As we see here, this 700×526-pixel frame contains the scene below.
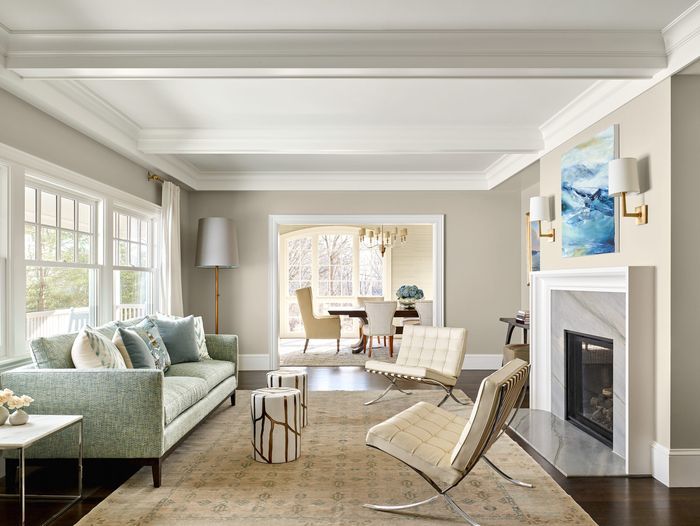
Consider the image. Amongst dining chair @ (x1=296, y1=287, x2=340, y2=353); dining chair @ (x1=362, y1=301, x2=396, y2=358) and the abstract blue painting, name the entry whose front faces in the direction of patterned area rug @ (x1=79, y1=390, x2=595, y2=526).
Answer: the abstract blue painting

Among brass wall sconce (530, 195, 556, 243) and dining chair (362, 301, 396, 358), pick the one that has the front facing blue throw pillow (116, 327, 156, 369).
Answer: the brass wall sconce

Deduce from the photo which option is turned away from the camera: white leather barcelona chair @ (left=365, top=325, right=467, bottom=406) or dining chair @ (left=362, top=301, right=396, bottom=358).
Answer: the dining chair

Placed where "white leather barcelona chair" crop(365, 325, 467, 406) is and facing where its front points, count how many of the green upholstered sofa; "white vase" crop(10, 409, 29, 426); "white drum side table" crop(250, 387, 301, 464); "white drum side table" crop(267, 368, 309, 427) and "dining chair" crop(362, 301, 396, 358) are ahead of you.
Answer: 4

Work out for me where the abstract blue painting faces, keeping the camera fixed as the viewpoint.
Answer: facing the viewer and to the left of the viewer

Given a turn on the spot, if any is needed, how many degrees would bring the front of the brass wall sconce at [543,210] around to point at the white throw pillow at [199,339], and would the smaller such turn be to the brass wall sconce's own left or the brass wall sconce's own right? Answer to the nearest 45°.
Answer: approximately 45° to the brass wall sconce's own right

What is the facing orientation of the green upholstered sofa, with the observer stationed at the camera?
facing to the right of the viewer

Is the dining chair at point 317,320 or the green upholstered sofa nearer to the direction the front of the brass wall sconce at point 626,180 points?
the green upholstered sofa

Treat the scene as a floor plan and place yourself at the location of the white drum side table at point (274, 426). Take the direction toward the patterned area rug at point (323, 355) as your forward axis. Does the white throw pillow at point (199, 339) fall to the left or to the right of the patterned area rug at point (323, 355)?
left

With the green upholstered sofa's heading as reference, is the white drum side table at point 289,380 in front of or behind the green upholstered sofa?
in front

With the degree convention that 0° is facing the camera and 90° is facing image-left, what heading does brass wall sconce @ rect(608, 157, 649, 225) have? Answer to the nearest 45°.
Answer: approximately 45°

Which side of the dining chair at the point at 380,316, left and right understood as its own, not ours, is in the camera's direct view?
back

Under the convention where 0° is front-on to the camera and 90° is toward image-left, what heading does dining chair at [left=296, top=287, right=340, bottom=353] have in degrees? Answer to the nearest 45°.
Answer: approximately 270°

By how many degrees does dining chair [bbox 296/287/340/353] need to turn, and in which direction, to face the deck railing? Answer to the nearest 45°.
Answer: approximately 135° to its right

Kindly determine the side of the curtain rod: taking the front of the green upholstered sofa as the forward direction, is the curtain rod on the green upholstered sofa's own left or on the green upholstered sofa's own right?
on the green upholstered sofa's own left

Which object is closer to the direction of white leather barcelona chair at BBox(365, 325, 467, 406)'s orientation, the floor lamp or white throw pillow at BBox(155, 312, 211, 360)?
the white throw pillow

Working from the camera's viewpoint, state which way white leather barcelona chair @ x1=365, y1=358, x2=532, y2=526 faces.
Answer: facing away from the viewer and to the left of the viewer

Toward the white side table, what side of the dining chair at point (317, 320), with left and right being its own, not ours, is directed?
right
